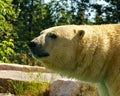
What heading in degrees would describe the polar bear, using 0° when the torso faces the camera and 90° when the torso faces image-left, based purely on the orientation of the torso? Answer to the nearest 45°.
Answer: approximately 90°
